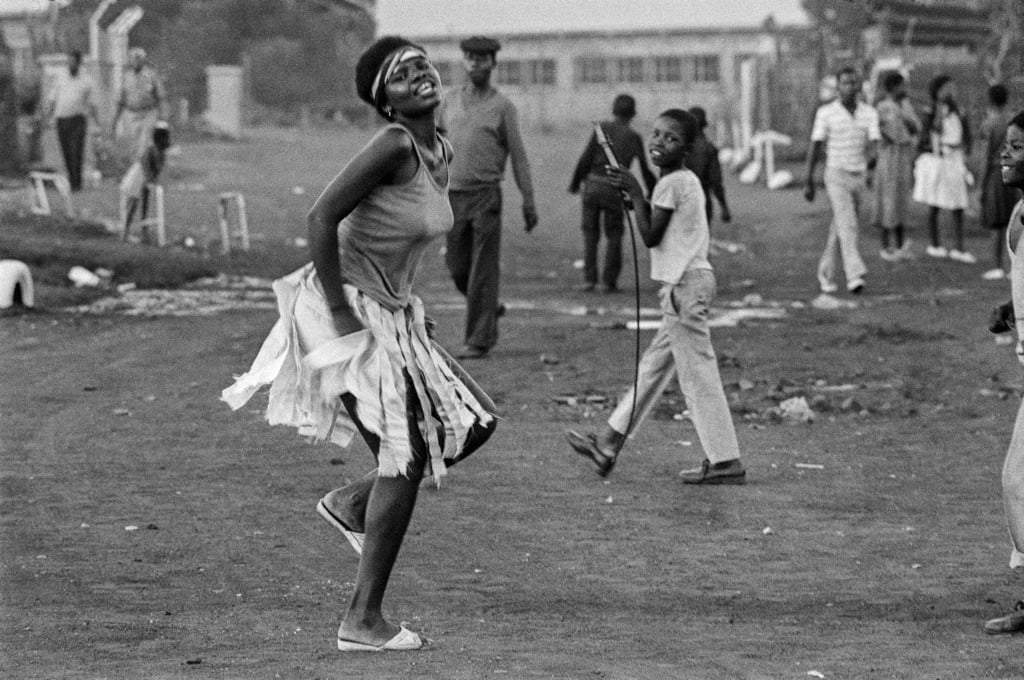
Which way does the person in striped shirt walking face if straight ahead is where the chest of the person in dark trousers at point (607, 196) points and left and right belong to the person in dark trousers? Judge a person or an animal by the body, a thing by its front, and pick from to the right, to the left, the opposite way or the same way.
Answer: the opposite way

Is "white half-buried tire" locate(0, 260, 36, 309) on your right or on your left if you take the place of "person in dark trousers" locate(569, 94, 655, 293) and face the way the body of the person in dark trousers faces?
on your left

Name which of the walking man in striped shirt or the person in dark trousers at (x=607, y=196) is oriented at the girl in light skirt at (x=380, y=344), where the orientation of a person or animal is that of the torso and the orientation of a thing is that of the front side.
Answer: the walking man in striped shirt

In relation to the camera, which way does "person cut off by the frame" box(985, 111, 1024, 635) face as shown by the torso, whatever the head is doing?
to the viewer's left

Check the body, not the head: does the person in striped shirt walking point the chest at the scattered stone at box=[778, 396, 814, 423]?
yes

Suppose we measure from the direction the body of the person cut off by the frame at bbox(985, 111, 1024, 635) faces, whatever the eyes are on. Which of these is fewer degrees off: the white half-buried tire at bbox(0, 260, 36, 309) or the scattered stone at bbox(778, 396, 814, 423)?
the white half-buried tire

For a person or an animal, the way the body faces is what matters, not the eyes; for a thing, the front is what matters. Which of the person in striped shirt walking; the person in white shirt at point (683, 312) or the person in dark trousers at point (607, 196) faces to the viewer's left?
the person in white shirt
